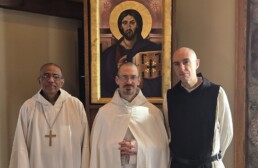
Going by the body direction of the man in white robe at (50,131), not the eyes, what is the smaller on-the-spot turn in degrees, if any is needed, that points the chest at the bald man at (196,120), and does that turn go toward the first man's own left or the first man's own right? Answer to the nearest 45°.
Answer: approximately 45° to the first man's own left

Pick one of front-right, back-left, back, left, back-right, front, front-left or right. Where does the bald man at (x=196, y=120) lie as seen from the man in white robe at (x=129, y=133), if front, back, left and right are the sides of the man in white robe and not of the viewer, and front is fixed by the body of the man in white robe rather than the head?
left

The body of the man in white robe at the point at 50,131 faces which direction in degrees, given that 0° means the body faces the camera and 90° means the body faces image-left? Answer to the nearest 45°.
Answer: approximately 0°

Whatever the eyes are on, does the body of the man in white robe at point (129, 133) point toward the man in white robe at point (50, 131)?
no

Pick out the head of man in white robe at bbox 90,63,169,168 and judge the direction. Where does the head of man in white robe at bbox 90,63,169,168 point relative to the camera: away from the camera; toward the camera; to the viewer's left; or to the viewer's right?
toward the camera

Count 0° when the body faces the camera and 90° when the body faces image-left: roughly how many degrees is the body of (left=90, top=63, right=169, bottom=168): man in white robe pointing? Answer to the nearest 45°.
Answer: approximately 0°

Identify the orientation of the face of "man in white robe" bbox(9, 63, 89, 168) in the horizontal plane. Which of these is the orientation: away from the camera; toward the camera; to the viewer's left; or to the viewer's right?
toward the camera

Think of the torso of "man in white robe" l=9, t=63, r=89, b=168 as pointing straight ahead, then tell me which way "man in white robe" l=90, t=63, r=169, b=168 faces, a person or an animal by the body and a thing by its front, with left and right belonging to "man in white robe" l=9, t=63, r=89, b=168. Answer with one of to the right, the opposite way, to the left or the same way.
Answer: the same way

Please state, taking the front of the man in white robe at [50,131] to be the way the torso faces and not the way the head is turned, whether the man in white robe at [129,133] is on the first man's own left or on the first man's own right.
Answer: on the first man's own left

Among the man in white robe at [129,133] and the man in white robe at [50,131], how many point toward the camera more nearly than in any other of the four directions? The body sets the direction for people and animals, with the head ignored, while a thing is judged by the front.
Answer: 2
